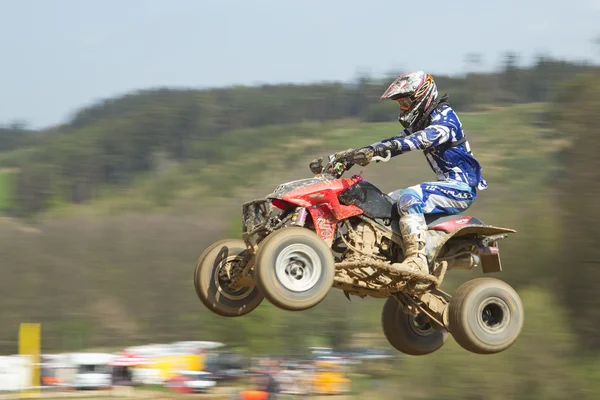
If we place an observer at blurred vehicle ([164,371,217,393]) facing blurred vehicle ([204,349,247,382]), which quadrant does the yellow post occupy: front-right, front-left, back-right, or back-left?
back-left

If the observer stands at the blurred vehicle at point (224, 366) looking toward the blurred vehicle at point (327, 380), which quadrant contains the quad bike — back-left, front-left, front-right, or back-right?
front-right

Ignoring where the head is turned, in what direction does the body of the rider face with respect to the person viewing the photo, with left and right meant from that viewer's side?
facing to the left of the viewer

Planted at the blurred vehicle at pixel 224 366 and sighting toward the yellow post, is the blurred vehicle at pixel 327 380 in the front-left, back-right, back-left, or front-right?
back-left

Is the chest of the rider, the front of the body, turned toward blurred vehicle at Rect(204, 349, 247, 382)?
no

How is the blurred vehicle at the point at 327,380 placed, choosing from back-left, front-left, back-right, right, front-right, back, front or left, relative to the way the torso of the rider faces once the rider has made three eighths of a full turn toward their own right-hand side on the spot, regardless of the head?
front-left

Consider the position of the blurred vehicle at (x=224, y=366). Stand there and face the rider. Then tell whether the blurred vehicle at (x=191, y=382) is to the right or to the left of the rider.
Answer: right

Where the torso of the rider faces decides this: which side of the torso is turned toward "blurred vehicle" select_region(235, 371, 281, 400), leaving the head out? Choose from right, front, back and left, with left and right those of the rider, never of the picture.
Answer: right

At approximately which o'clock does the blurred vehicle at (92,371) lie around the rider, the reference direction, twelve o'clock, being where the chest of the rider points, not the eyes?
The blurred vehicle is roughly at 2 o'clock from the rider.

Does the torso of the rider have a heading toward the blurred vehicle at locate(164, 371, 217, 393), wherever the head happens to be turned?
no
